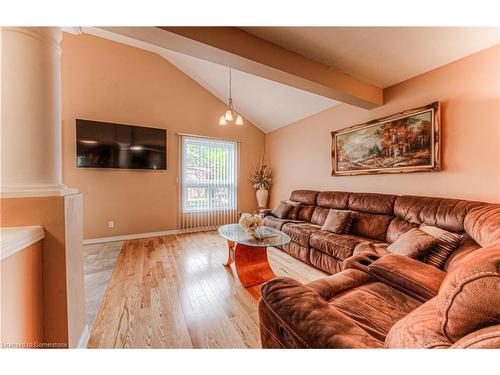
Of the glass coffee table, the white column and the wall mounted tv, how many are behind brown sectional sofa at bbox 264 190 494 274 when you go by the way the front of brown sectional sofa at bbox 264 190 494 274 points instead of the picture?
0

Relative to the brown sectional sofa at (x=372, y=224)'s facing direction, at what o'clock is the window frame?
The window frame is roughly at 2 o'clock from the brown sectional sofa.

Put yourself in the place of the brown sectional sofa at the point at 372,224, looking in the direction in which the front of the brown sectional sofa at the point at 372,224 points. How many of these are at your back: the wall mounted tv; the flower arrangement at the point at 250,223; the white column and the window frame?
0

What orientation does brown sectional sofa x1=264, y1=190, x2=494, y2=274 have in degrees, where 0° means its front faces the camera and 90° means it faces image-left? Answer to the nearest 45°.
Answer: approximately 45°

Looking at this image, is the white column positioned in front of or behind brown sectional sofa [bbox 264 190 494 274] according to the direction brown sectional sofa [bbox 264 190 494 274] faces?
in front

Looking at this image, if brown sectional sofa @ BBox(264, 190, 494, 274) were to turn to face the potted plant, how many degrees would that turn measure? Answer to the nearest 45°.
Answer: approximately 90° to its right

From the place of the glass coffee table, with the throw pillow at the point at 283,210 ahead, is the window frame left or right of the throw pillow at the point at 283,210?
left

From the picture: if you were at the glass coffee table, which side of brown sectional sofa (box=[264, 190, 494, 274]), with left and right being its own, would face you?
front

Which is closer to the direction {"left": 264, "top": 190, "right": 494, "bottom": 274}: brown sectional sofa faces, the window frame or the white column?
the white column

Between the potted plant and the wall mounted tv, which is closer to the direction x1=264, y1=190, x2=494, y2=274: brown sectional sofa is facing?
the wall mounted tv

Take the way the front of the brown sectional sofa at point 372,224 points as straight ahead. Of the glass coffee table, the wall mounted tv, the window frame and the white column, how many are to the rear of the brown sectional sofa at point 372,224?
0

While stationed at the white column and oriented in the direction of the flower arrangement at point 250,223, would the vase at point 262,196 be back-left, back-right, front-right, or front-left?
front-left

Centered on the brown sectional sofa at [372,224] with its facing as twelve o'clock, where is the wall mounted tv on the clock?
The wall mounted tv is roughly at 1 o'clock from the brown sectional sofa.
